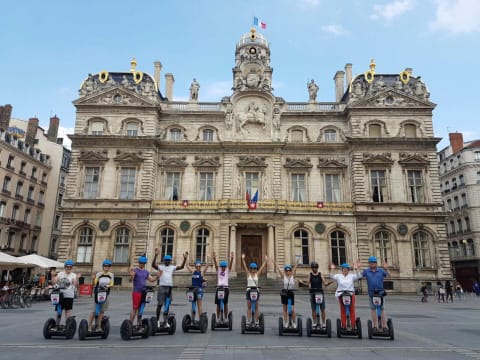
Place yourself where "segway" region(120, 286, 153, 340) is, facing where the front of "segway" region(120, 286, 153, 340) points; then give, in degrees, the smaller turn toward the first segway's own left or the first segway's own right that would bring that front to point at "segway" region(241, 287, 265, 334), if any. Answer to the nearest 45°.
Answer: approximately 45° to the first segway's own left

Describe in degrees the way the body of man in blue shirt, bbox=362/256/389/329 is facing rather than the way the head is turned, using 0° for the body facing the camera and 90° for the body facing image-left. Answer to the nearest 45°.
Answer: approximately 0°

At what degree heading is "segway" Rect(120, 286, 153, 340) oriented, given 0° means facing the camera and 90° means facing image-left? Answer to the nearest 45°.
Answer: approximately 315°

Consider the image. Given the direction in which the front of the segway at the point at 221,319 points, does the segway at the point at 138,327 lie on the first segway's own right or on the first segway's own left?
on the first segway's own right

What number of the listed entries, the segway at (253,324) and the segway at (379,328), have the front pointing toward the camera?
2

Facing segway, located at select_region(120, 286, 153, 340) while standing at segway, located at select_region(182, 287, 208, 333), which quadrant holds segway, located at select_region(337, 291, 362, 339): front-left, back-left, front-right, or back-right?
back-left
